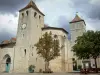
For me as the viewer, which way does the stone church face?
facing the viewer and to the left of the viewer

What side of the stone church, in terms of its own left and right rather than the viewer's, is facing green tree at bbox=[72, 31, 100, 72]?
left
